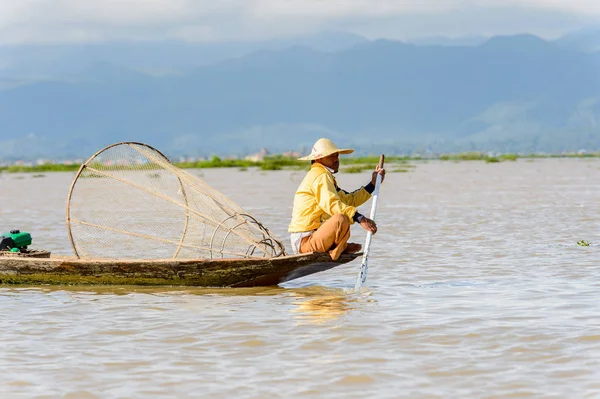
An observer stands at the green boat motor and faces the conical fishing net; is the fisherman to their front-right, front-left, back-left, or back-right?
front-right

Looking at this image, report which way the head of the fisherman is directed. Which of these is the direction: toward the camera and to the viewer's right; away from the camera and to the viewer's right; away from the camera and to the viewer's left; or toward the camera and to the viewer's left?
toward the camera and to the viewer's right

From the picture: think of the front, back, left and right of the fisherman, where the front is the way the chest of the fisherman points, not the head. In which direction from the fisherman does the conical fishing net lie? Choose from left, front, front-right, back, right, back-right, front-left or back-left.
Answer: back-left

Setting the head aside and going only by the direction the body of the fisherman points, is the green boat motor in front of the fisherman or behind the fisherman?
behind

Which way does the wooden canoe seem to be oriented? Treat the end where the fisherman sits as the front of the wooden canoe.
to the viewer's right

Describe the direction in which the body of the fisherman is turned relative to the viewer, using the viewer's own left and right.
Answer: facing to the right of the viewer
